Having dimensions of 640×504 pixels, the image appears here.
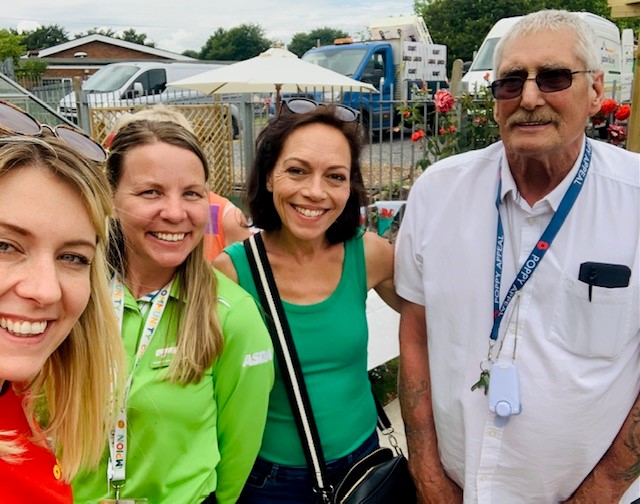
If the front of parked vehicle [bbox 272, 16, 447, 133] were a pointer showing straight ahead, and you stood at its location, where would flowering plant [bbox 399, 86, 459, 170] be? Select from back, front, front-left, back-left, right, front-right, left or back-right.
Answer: front-left

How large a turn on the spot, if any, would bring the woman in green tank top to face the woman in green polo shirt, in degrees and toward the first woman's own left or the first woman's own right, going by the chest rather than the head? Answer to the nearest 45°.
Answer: approximately 45° to the first woman's own right

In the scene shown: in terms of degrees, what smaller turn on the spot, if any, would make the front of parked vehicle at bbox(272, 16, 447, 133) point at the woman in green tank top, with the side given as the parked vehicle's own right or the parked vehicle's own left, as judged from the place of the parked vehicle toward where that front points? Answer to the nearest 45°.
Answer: approximately 45° to the parked vehicle's own left

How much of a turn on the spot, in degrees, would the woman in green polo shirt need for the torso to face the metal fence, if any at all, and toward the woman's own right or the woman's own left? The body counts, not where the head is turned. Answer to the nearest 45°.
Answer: approximately 135° to the woman's own right

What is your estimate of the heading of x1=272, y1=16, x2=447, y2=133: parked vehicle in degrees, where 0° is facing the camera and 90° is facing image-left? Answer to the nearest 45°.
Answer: approximately 45°

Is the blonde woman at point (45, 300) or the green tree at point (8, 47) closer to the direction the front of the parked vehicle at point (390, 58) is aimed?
the blonde woman

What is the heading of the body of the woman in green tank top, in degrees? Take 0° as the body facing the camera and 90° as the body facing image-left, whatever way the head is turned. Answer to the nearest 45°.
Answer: approximately 0°

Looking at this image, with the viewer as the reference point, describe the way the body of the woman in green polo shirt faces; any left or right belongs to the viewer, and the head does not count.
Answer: facing the viewer and to the left of the viewer

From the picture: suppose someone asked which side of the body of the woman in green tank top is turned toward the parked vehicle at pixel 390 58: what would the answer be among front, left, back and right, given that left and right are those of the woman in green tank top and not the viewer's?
back

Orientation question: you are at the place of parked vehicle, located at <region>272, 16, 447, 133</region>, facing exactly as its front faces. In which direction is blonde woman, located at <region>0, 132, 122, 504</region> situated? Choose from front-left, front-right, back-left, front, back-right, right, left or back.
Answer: front-left

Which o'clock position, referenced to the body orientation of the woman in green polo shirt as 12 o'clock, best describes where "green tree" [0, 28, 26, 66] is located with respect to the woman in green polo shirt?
The green tree is roughly at 4 o'clock from the woman in green polo shirt.

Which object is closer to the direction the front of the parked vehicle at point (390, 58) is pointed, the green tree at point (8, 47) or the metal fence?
the metal fence
